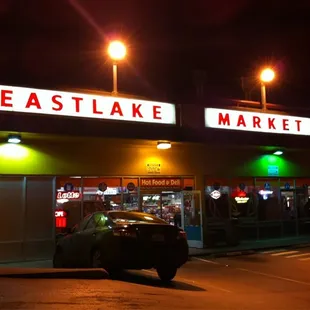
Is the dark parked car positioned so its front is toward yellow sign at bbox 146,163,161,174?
no

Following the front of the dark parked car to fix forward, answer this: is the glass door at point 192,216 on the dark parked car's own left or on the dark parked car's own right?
on the dark parked car's own right

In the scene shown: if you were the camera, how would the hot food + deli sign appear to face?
facing the viewer

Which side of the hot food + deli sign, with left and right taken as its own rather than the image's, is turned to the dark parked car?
front

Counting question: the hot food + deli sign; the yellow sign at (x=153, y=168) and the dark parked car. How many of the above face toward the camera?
2

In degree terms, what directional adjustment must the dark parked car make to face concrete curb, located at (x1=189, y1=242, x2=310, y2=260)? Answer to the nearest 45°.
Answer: approximately 90° to its right

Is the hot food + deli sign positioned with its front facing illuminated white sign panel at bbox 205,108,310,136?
no

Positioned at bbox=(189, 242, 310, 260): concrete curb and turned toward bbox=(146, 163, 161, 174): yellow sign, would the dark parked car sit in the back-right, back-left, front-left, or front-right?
front-left

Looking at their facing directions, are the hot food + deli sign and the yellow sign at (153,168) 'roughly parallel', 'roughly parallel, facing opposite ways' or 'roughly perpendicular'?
roughly parallel

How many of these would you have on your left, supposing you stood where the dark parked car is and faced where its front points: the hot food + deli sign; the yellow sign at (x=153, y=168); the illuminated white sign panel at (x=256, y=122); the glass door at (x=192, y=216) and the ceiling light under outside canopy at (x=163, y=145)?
0

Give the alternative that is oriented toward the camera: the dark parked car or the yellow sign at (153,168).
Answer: the yellow sign

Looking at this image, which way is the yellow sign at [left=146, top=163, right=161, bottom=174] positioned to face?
toward the camera

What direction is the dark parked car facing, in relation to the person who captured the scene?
facing away from the viewer and to the left of the viewer

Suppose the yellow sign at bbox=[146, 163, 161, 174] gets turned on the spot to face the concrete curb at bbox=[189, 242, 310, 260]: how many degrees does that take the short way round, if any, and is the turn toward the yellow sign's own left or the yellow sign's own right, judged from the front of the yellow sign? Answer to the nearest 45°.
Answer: approximately 90° to the yellow sign's own left

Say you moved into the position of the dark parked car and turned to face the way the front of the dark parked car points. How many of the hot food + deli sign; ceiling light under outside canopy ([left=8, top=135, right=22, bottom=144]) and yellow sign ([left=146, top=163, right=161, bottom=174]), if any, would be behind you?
0

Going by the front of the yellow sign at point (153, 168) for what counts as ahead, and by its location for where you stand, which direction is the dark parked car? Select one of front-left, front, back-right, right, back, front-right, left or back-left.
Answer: front

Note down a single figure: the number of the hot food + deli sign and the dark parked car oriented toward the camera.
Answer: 1
